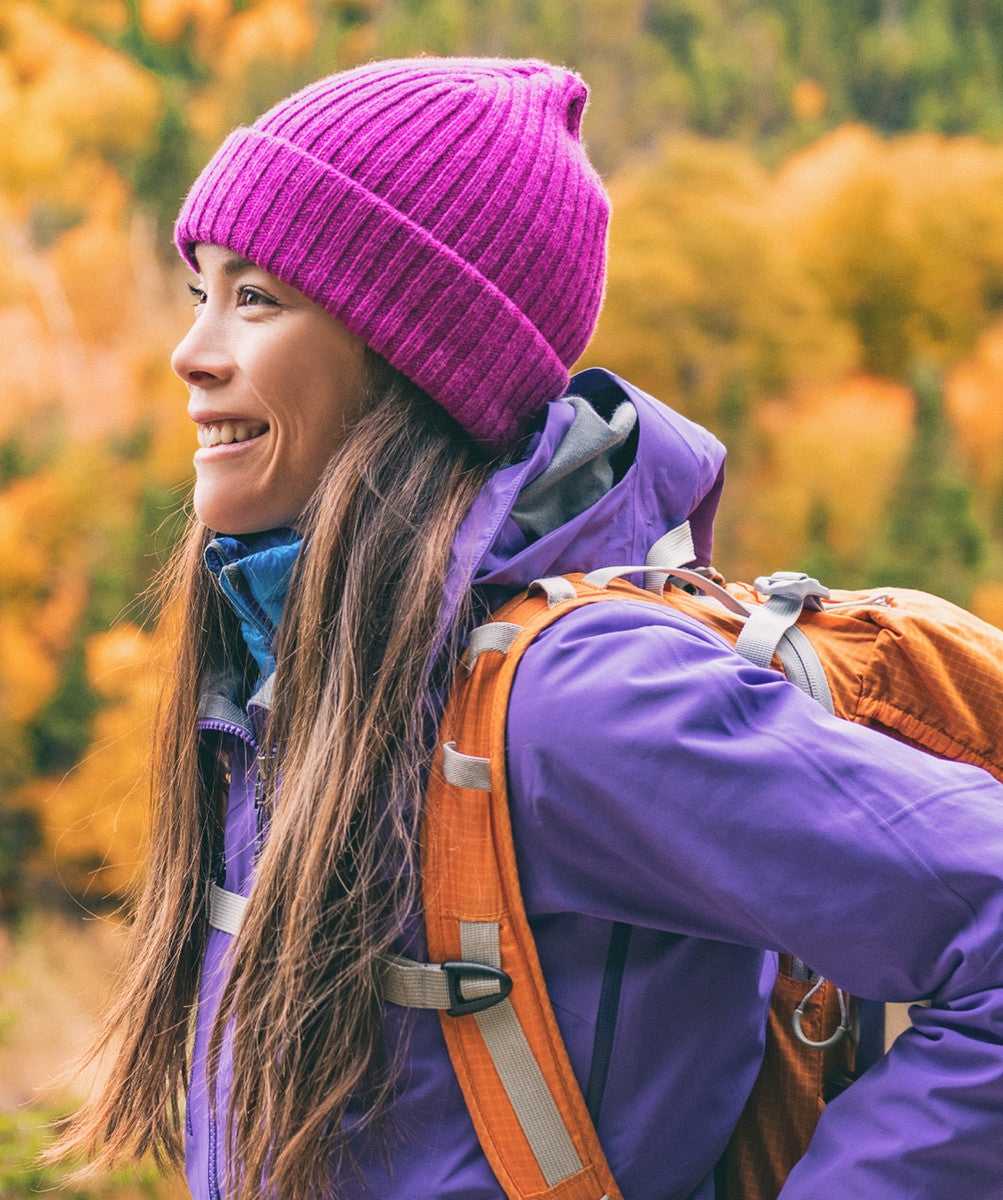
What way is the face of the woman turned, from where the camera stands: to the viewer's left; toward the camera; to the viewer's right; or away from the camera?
to the viewer's left

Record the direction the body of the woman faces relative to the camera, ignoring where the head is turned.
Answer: to the viewer's left
